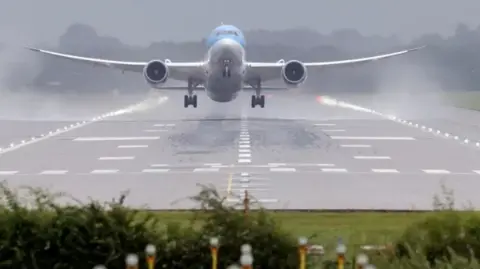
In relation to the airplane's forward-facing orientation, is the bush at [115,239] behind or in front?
in front

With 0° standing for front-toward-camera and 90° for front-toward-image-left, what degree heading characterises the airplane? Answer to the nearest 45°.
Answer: approximately 0°
